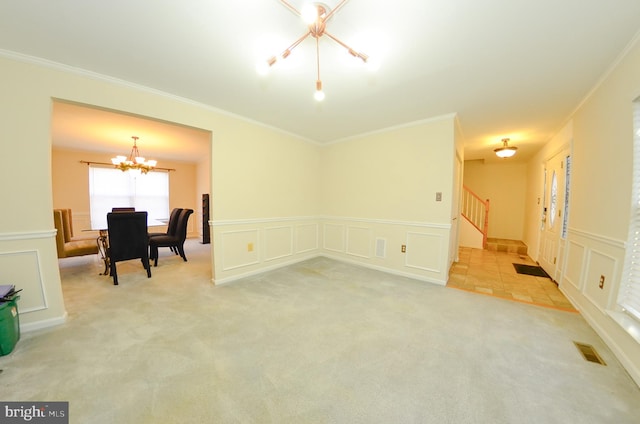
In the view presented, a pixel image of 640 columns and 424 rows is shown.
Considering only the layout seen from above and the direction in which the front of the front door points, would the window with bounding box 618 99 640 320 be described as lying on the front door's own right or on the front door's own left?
on the front door's own left

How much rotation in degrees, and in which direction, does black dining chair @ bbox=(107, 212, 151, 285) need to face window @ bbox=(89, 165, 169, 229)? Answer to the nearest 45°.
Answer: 0° — it already faces it

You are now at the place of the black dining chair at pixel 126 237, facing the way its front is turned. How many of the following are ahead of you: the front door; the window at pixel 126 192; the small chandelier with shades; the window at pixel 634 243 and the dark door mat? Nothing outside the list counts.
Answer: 2

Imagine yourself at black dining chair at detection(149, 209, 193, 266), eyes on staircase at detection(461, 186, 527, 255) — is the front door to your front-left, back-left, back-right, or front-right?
front-right

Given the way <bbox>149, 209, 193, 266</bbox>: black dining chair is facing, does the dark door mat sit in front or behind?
behind

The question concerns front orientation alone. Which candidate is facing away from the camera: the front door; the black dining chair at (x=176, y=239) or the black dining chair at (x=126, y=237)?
the black dining chair at (x=126, y=237)

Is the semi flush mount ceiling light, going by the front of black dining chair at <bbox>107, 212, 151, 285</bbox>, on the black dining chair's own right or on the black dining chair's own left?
on the black dining chair's own right

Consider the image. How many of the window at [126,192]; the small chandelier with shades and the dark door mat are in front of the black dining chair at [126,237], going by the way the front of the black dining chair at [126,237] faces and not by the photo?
2

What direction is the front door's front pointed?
to the viewer's left

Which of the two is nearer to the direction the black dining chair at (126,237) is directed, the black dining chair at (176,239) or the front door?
the black dining chair

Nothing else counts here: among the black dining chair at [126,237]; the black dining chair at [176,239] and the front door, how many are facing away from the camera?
1

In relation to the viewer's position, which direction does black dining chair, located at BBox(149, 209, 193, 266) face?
facing to the left of the viewer

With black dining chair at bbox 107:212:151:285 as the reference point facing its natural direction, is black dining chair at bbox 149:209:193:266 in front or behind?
in front

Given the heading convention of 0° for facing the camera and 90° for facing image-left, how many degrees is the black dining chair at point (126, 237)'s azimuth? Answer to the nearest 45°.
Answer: approximately 180°

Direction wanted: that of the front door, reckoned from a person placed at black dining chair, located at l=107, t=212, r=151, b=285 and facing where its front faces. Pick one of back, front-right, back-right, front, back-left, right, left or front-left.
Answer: back-right

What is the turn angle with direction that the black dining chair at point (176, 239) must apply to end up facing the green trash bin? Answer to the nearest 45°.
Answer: approximately 45° to its left

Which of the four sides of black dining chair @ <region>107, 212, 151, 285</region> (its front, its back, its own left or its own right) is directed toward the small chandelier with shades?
front
